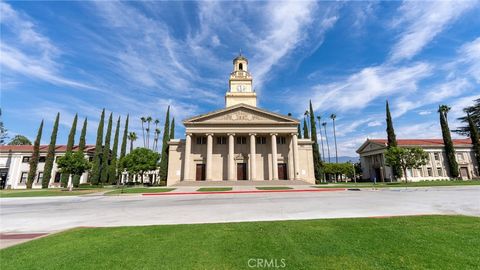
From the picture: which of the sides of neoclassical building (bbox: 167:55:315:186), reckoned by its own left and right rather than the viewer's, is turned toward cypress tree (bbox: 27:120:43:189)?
right

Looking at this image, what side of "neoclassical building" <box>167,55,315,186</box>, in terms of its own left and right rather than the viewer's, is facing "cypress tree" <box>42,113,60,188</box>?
right

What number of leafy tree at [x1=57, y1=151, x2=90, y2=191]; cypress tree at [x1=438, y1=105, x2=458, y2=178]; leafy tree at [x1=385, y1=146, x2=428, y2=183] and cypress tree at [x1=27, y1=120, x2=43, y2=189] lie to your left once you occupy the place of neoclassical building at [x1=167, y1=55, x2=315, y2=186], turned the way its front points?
2

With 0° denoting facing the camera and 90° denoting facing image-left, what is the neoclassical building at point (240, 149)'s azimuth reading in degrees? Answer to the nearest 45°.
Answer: approximately 0°

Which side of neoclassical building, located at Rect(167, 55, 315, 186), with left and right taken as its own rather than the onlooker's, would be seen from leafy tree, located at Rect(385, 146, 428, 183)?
left

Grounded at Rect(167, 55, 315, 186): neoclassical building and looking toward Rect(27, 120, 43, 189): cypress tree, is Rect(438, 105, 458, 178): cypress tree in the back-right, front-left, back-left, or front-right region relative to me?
back-right

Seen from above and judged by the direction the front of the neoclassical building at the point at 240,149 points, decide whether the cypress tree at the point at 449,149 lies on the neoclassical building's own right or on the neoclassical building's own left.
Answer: on the neoclassical building's own left

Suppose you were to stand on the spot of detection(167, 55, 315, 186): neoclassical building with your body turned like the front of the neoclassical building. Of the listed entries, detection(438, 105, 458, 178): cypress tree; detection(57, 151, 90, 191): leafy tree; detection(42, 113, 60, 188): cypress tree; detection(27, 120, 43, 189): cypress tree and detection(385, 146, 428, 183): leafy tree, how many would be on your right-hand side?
3
